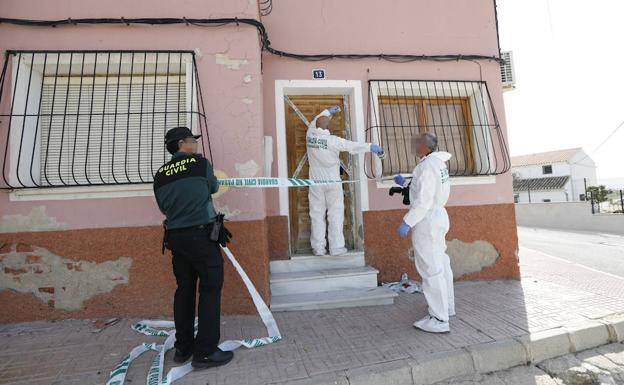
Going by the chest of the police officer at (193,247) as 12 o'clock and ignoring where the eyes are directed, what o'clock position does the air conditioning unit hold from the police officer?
The air conditioning unit is roughly at 1 o'clock from the police officer.

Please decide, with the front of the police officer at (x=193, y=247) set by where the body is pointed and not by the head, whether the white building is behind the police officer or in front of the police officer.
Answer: in front

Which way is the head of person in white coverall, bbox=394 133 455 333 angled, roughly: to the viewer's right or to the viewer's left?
to the viewer's left

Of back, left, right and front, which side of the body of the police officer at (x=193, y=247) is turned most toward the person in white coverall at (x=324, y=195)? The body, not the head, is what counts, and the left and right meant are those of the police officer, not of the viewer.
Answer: front

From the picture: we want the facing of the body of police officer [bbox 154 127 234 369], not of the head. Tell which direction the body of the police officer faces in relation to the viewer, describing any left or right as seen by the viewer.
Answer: facing away from the viewer and to the right of the viewer

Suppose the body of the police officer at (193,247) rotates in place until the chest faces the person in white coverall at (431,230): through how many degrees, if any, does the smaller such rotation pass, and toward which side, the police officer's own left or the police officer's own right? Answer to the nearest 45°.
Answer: approximately 45° to the police officer's own right
